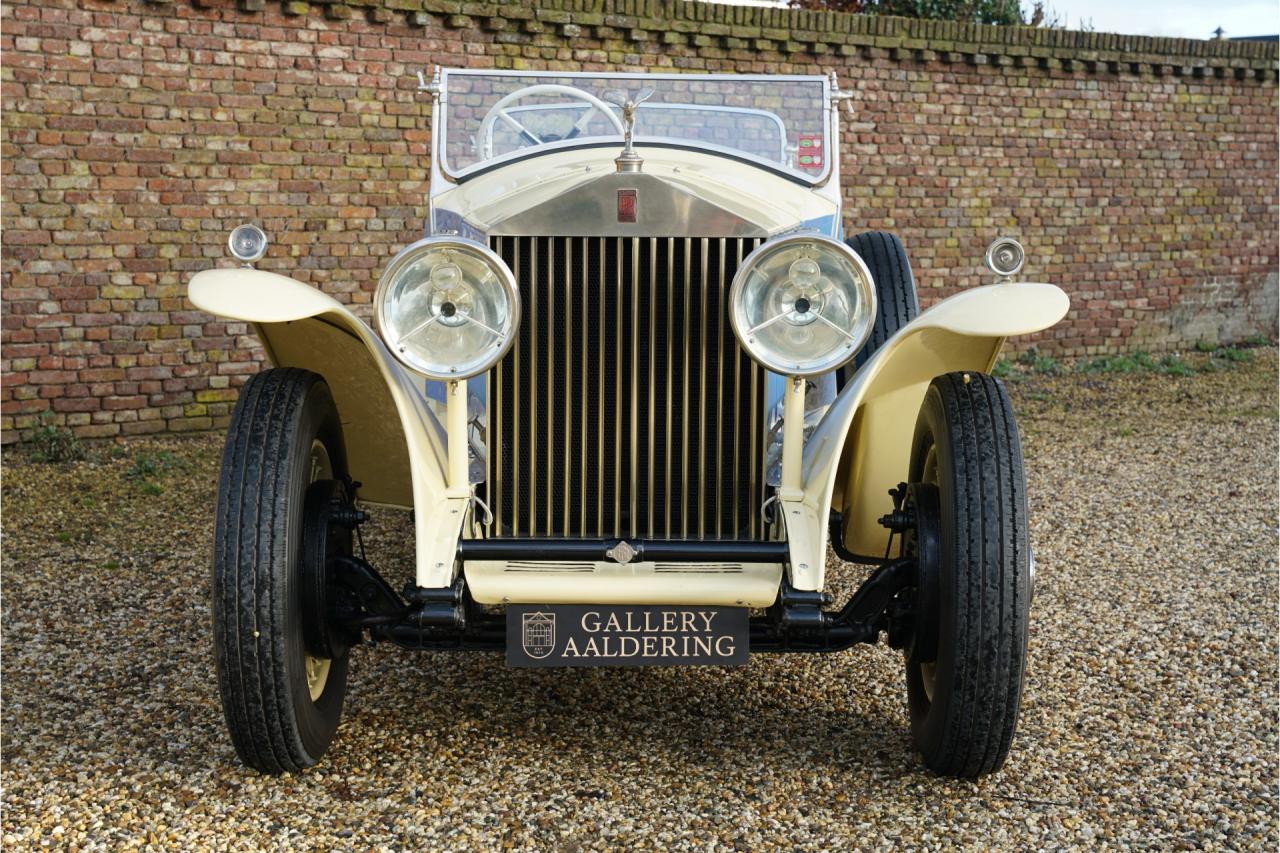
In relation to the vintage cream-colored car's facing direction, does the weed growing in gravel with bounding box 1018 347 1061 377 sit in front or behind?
behind

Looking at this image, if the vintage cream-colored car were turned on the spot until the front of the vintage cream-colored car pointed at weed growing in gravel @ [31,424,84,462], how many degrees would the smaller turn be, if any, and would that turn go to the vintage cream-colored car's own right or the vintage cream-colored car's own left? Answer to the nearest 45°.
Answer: approximately 135° to the vintage cream-colored car's own right

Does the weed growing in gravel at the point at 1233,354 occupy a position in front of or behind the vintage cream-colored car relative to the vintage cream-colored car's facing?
behind

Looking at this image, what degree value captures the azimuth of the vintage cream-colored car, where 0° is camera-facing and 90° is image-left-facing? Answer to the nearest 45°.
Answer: approximately 0°

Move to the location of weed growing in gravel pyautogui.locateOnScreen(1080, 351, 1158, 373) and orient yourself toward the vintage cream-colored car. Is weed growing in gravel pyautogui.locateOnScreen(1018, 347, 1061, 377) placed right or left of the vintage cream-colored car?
right

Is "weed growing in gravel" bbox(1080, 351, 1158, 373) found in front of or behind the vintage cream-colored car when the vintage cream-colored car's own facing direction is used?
behind

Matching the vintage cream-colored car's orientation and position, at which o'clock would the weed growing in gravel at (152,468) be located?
The weed growing in gravel is roughly at 5 o'clock from the vintage cream-colored car.
